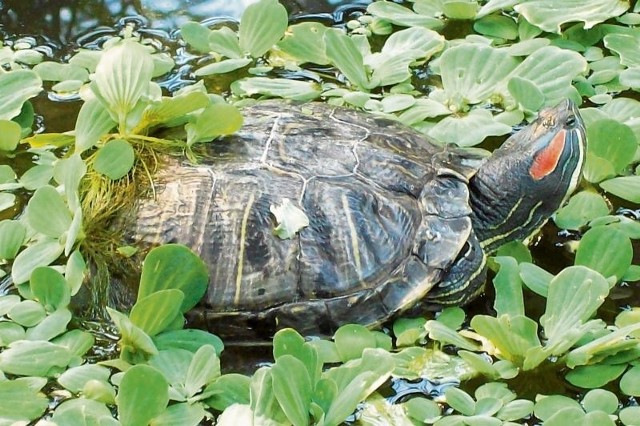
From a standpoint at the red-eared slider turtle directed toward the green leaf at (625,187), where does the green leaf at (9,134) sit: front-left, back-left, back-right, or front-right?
back-left

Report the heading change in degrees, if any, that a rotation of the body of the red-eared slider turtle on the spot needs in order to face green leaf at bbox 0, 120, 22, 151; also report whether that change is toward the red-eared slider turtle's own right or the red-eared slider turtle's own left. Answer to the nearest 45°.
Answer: approximately 135° to the red-eared slider turtle's own left

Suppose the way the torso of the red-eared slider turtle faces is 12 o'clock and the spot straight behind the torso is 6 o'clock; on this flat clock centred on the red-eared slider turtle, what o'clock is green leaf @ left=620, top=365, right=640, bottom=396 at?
The green leaf is roughly at 1 o'clock from the red-eared slider turtle.

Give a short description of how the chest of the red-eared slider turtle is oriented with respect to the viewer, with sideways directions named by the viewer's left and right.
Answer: facing to the right of the viewer

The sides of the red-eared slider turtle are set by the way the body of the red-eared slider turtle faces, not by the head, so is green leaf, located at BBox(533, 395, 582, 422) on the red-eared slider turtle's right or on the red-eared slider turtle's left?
on the red-eared slider turtle's right

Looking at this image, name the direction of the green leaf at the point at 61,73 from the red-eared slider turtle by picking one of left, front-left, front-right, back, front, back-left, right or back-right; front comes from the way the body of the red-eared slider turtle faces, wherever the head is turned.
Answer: back-left

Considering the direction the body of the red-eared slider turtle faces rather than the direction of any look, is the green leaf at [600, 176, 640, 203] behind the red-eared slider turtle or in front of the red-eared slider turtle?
in front

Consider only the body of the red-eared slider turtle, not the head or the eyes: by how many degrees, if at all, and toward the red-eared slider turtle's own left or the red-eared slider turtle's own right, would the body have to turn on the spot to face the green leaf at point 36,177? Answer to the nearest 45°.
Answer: approximately 135° to the red-eared slider turtle's own left

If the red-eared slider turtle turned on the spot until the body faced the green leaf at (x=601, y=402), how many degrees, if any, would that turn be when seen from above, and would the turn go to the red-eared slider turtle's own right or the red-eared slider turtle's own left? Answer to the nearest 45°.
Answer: approximately 45° to the red-eared slider turtle's own right

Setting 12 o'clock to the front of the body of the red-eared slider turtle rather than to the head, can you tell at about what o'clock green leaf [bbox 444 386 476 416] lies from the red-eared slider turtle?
The green leaf is roughly at 2 o'clock from the red-eared slider turtle.
